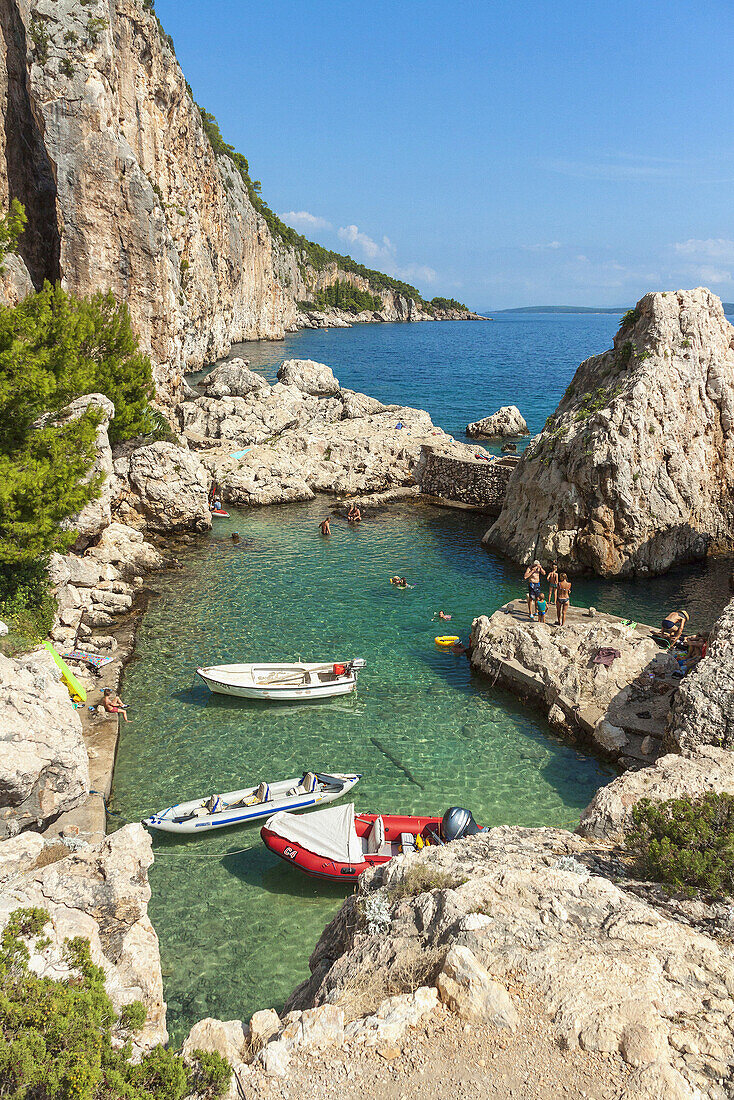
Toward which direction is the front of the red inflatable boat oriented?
to the viewer's left

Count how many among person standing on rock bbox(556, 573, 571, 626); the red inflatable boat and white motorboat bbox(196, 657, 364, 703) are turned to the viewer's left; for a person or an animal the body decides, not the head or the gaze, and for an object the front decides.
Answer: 2

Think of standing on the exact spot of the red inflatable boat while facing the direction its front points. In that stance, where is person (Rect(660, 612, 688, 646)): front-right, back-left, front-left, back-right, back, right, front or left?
back-right

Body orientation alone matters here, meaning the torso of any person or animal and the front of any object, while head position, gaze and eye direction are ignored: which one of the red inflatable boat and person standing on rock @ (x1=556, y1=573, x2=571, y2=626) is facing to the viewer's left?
the red inflatable boat

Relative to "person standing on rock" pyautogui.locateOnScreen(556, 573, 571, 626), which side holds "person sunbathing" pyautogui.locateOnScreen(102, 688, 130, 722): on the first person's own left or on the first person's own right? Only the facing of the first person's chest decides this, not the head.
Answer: on the first person's own left

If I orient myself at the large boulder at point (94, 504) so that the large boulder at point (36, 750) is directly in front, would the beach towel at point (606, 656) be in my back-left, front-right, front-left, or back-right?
front-left

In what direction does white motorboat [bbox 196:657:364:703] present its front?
to the viewer's left

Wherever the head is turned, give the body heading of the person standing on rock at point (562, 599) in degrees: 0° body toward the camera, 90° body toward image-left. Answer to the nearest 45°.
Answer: approximately 180°

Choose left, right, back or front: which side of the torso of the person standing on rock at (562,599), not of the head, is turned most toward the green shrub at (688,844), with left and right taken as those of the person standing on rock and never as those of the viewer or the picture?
back
